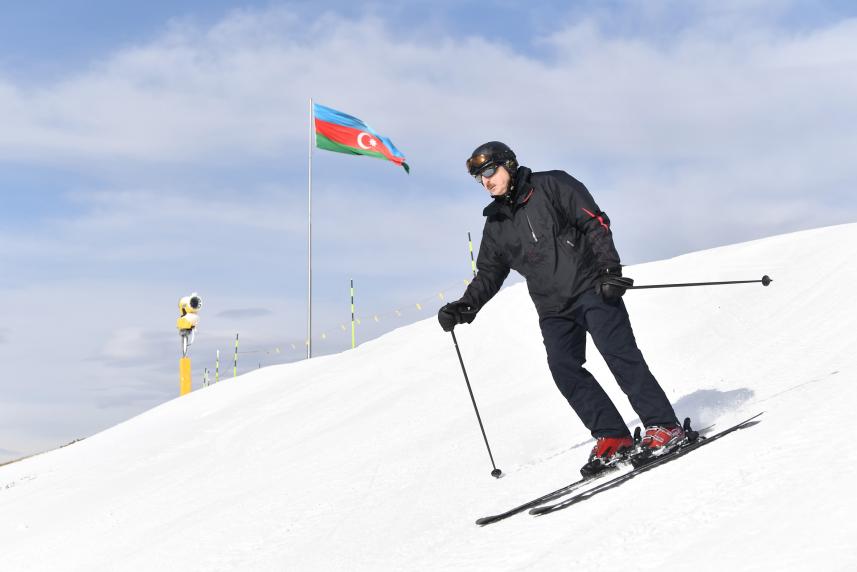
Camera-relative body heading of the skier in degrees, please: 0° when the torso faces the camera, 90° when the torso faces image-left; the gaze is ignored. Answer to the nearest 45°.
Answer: approximately 45°

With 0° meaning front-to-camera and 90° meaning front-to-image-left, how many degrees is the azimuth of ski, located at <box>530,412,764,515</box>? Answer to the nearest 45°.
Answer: approximately 90°

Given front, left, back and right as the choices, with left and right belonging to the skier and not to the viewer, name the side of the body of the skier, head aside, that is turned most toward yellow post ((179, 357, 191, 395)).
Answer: right

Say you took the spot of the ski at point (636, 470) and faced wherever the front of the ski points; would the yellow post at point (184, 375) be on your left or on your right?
on your right

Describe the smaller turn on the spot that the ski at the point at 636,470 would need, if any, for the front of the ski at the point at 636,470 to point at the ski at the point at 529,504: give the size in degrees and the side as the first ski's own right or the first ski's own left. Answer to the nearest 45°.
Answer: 0° — it already faces it
